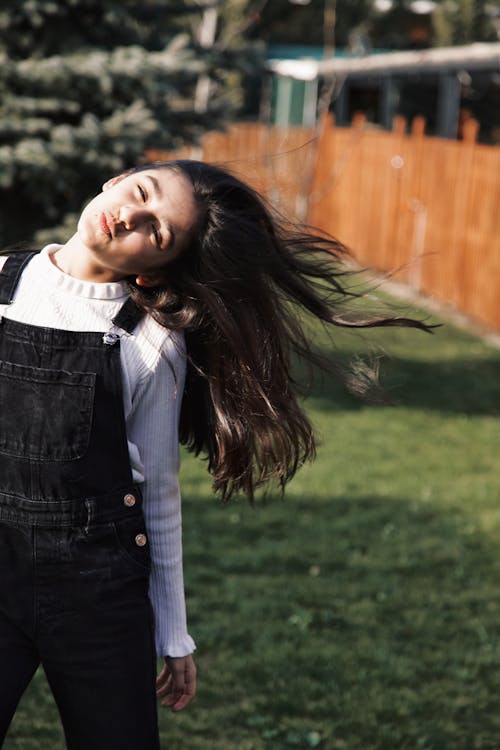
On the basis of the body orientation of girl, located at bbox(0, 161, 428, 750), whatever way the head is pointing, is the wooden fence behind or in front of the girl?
behind

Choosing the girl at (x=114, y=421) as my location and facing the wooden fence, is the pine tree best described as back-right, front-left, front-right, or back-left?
front-left

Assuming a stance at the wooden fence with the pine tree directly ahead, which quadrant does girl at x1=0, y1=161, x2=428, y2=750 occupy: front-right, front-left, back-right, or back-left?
front-left

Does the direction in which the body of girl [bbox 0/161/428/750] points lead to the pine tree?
no

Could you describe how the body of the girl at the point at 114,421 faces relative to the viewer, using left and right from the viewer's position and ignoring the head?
facing the viewer and to the left of the viewer
